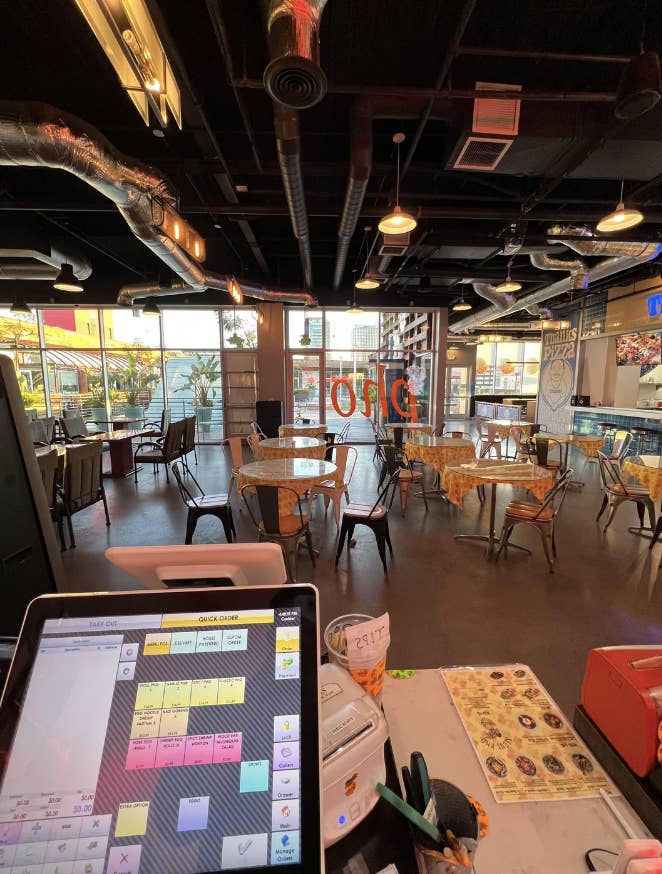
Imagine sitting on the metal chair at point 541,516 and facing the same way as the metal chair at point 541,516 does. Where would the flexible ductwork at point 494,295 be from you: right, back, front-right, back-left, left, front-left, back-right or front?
front-right

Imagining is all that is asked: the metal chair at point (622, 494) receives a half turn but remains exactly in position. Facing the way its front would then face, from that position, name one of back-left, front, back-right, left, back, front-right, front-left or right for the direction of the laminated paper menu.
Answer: left

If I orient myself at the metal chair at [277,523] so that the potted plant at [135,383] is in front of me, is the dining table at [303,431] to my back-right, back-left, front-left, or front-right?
front-right

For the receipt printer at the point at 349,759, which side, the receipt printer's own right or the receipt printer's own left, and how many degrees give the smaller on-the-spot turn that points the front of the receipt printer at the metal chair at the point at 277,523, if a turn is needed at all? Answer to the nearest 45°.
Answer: approximately 135° to the receipt printer's own left

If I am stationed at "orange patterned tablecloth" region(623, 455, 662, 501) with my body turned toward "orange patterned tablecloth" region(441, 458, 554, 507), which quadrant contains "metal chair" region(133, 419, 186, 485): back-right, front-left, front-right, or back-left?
front-right

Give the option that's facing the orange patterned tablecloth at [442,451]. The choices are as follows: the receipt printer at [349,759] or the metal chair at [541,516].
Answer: the metal chair

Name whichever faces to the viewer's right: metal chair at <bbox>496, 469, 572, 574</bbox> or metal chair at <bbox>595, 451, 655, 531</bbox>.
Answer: metal chair at <bbox>595, 451, 655, 531</bbox>

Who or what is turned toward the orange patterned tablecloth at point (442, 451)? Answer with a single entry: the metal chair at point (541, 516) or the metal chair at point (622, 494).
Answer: the metal chair at point (541, 516)

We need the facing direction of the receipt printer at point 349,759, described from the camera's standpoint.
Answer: facing the viewer and to the right of the viewer

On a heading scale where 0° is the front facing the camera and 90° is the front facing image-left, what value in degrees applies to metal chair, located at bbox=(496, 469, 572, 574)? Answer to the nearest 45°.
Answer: approximately 135°

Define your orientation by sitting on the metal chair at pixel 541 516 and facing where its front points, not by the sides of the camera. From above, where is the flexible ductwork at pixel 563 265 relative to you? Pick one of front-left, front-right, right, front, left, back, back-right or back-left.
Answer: front-right

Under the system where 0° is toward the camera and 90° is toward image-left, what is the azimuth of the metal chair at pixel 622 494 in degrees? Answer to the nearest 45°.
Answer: approximately 270°

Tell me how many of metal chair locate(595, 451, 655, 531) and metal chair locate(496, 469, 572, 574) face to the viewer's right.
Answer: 1
